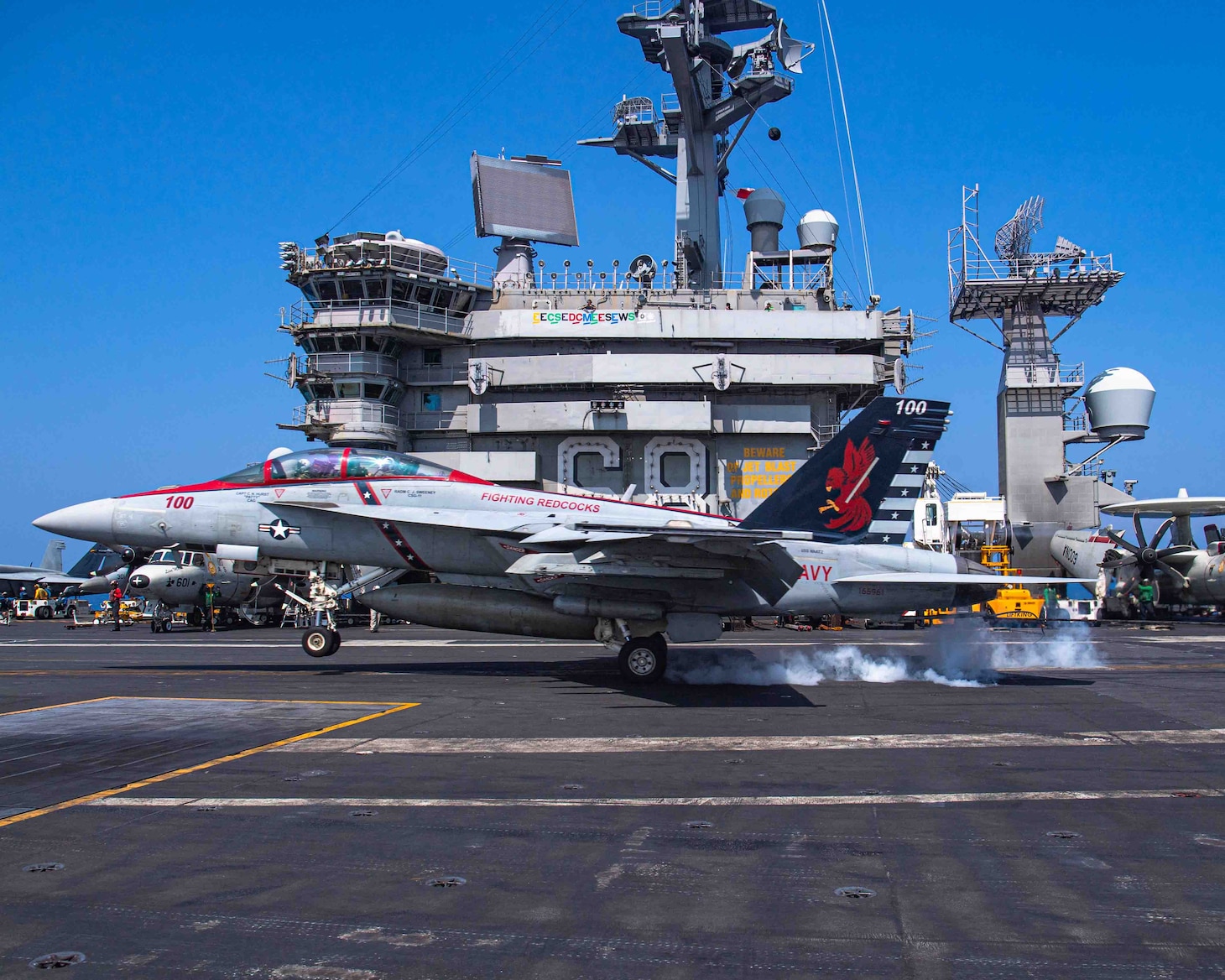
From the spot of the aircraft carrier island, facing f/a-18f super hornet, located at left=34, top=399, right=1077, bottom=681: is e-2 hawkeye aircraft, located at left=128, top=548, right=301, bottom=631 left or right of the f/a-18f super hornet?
right

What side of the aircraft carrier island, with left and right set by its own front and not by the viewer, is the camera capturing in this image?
left

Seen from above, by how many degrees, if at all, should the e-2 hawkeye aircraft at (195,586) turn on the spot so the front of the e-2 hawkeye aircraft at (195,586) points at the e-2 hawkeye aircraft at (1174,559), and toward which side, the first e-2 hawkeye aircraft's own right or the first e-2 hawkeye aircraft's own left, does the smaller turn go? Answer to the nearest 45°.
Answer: approximately 135° to the first e-2 hawkeye aircraft's own left

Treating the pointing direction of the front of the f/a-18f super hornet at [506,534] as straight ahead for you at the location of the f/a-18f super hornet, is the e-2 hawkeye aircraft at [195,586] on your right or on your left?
on your right

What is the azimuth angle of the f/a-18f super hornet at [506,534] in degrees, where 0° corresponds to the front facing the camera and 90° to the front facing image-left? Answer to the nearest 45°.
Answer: approximately 90°

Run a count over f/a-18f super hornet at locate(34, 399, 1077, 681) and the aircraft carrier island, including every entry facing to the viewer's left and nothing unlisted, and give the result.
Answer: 2

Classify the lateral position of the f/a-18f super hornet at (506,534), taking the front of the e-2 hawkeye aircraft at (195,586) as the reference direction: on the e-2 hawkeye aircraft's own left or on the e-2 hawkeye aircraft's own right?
on the e-2 hawkeye aircraft's own left

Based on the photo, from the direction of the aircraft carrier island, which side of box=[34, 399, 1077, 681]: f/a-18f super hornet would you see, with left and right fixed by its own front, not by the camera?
right

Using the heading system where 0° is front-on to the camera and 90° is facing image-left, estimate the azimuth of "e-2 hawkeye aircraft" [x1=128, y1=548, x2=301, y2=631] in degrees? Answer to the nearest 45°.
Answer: approximately 45°
